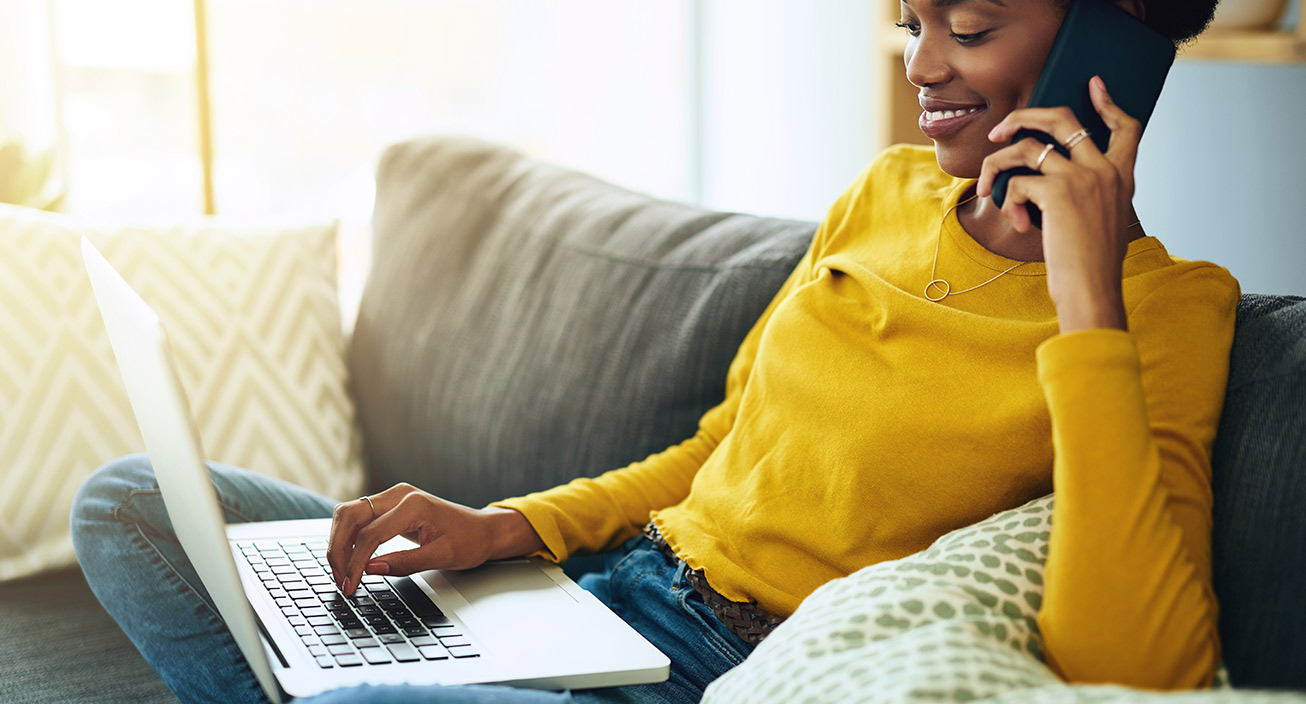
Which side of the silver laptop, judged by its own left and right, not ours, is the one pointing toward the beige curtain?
left

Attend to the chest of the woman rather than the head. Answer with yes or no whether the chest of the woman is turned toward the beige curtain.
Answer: no

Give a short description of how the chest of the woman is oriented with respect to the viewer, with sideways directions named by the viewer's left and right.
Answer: facing the viewer and to the left of the viewer

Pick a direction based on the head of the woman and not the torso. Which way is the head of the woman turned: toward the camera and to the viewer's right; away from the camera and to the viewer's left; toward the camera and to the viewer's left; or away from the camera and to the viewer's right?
toward the camera and to the viewer's left

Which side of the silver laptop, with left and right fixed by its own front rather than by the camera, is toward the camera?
right
